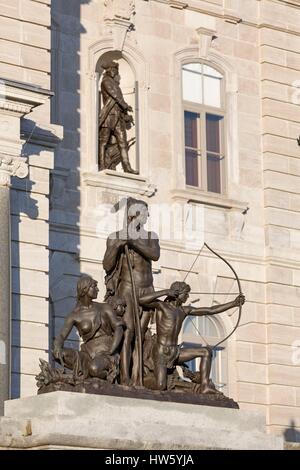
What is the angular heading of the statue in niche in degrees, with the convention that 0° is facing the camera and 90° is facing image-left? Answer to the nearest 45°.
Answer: approximately 315°

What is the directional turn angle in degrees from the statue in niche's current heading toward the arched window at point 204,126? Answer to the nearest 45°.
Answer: approximately 90° to its left
